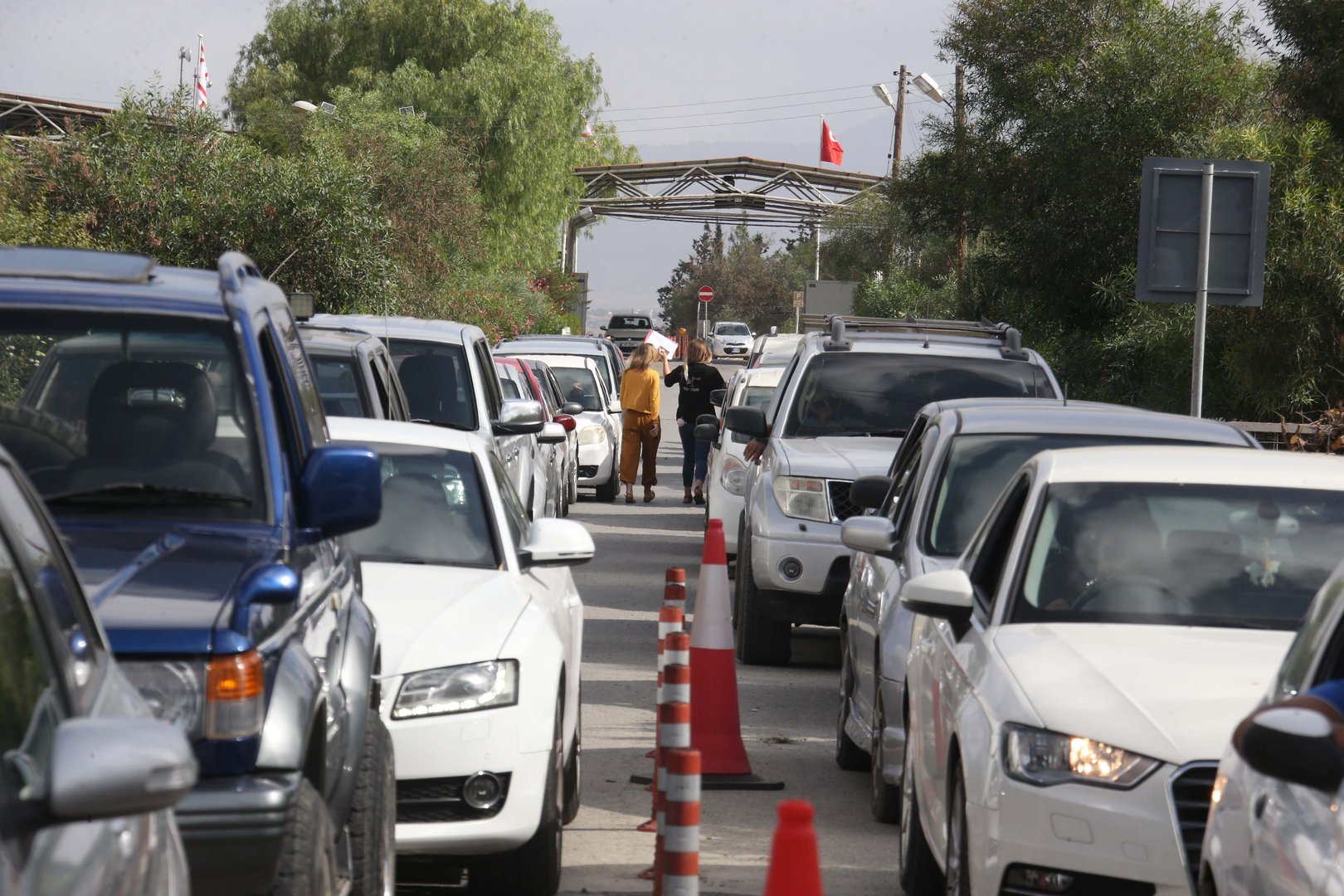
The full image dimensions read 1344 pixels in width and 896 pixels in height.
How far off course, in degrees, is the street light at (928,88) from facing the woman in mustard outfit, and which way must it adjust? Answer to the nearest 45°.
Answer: approximately 45° to its left

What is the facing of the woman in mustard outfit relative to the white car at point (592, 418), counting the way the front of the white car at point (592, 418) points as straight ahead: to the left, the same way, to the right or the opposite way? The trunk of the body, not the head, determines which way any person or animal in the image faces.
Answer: the opposite way

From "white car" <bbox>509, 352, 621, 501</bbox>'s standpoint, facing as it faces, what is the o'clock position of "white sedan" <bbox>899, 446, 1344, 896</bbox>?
The white sedan is roughly at 12 o'clock from the white car.

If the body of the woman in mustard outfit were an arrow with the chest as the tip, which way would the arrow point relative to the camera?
away from the camera

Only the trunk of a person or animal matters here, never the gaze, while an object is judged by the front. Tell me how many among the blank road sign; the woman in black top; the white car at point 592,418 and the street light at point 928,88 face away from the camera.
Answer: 2

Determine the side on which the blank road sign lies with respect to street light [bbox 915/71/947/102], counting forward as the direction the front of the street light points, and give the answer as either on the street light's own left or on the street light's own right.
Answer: on the street light's own left

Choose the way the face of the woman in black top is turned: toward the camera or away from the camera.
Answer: away from the camera

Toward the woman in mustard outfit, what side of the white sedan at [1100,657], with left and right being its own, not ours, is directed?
back

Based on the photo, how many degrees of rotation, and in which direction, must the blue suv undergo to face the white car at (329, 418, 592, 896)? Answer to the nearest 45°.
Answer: approximately 135° to its left

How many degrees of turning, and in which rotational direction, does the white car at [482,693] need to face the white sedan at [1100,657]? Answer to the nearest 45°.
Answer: approximately 90° to its left

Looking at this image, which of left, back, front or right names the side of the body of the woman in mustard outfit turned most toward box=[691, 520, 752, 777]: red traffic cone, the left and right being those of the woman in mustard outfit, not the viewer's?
back

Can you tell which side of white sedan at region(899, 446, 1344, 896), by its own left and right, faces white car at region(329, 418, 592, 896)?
right

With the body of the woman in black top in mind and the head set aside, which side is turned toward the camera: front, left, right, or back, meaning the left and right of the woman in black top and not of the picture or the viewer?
back

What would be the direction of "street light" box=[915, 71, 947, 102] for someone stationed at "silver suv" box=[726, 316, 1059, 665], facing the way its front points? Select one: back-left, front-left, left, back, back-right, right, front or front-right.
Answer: back
